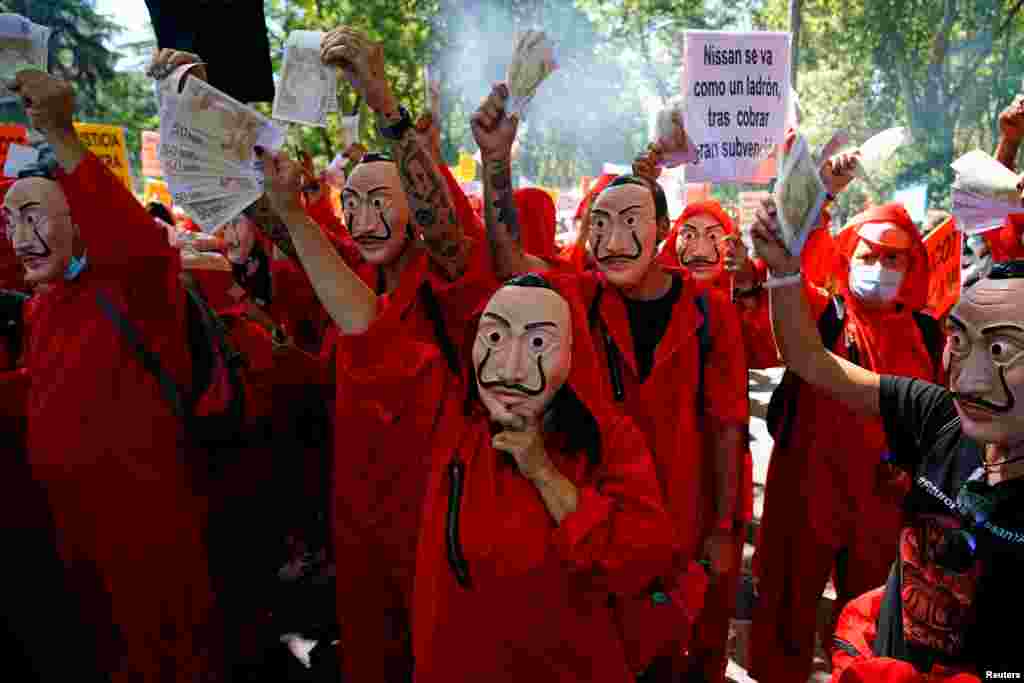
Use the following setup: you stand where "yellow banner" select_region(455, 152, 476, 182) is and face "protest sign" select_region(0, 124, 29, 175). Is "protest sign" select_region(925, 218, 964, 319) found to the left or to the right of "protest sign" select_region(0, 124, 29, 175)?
left

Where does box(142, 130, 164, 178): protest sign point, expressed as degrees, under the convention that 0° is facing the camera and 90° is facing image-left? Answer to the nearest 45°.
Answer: approximately 0°

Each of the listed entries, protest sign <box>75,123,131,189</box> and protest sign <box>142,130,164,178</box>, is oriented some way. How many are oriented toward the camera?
2

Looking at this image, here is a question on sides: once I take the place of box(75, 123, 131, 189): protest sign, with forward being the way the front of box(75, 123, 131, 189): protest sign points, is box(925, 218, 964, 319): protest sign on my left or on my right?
on my left

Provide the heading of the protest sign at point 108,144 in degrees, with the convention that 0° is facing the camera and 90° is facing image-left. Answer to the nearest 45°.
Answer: approximately 0°

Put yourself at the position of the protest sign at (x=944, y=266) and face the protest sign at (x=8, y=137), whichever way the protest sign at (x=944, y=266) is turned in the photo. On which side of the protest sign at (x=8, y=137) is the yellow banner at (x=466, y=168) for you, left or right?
right

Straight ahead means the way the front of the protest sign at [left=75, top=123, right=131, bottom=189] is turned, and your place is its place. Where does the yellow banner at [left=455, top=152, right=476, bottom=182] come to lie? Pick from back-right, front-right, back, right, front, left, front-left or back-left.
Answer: back-left

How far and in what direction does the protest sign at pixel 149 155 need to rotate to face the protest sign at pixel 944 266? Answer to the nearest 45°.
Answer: approximately 45° to its left
